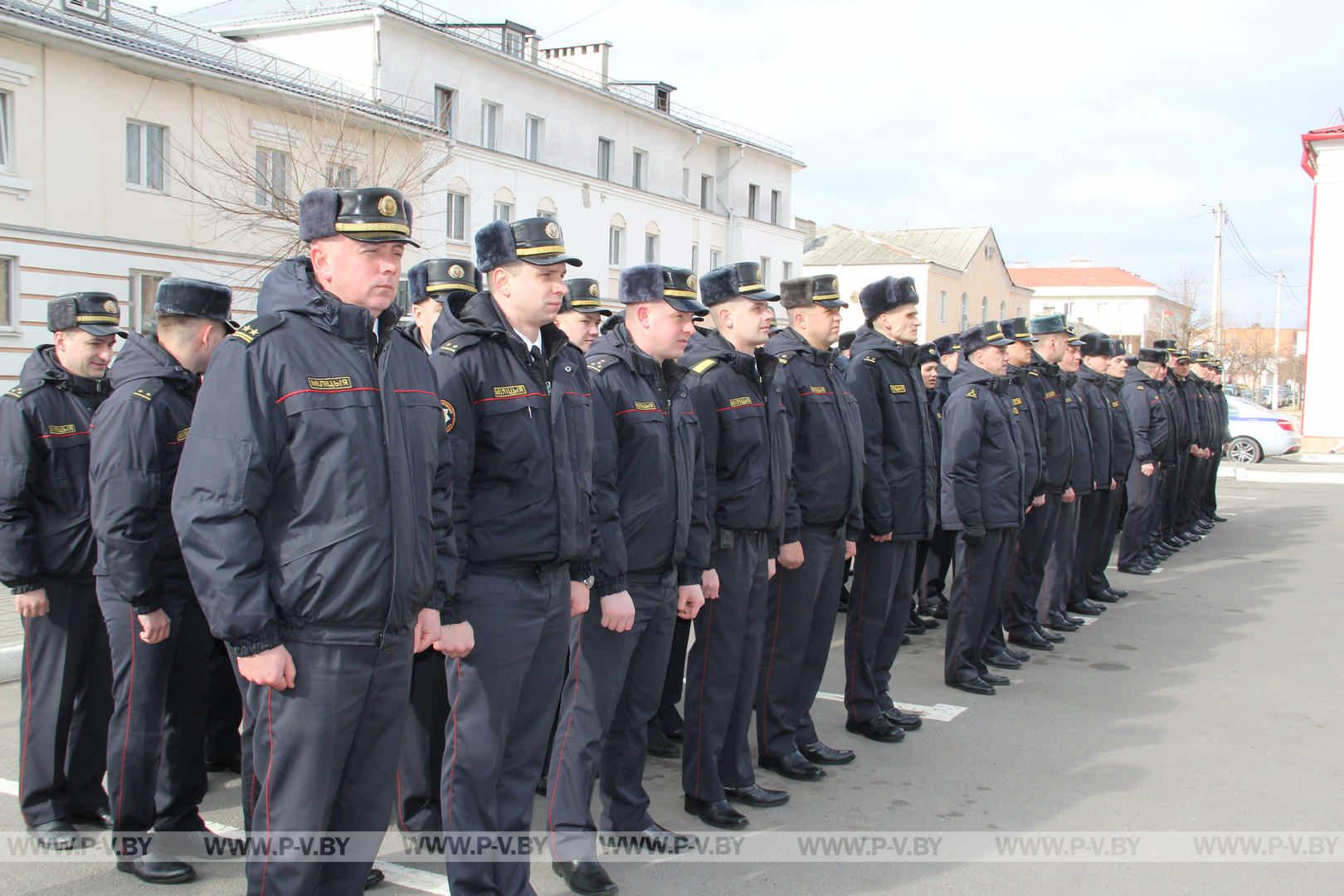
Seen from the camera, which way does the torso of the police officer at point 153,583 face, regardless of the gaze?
to the viewer's right

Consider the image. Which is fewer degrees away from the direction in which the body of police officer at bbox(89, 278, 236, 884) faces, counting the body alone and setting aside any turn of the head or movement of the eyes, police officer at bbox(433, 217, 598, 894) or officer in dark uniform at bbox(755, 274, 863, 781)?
the officer in dark uniform

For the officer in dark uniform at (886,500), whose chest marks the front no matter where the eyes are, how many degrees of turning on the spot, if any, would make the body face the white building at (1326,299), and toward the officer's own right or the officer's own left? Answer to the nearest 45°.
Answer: approximately 135° to the officer's own left

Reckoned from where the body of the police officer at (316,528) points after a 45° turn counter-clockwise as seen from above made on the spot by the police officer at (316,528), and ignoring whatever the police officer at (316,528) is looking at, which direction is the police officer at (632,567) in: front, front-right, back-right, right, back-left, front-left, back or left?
front-left
